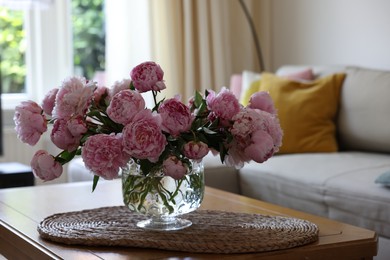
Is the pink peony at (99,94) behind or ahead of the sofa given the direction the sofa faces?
ahead

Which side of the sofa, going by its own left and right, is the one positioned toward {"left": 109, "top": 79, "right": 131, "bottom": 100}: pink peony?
front

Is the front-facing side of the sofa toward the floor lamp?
no

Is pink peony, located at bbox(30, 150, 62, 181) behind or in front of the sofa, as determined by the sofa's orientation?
in front

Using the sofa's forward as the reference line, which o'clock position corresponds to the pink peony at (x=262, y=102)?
The pink peony is roughly at 11 o'clock from the sofa.

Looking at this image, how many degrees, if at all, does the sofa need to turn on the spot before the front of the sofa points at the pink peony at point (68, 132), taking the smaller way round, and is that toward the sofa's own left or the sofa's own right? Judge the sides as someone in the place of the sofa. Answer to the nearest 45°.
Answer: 0° — it already faces it

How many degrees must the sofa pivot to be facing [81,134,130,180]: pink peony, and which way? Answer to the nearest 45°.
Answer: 0° — it already faces it

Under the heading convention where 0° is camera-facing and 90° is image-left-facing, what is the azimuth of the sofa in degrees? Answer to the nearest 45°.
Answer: approximately 45°

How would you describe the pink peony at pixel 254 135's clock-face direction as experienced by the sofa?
The pink peony is roughly at 11 o'clock from the sofa.

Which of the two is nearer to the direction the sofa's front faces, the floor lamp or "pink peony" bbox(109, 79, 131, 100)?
the pink peony

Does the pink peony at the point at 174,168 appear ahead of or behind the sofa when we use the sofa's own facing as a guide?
ahead

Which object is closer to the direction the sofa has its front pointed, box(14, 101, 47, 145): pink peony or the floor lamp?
the pink peony

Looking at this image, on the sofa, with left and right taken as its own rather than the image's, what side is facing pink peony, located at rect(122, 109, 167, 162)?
front

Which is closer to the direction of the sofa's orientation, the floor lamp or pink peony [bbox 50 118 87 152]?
the pink peony
